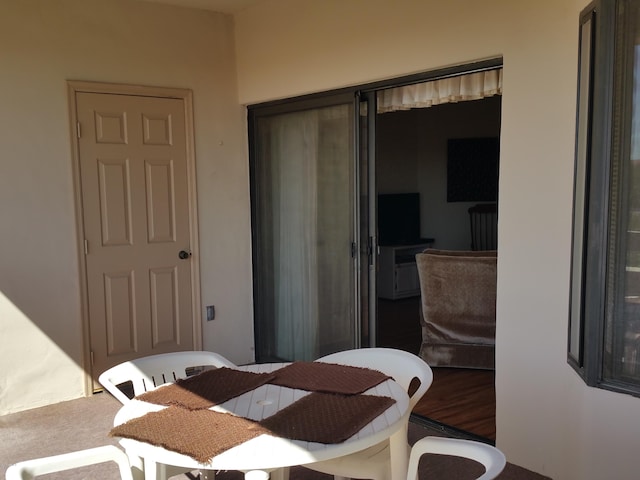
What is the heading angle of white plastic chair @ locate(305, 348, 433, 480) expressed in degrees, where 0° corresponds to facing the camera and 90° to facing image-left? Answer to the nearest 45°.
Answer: approximately 45°

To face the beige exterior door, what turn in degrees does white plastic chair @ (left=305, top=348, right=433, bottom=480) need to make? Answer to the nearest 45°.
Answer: approximately 90° to its right

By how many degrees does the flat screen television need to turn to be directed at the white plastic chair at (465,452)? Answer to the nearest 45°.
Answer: approximately 45° to its right

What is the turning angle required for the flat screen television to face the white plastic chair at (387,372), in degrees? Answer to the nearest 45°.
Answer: approximately 45° to its right

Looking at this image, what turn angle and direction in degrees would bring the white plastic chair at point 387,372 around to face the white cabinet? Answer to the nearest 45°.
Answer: approximately 135° to its right

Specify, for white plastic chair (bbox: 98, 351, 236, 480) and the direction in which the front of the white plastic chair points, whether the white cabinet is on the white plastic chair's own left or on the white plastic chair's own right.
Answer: on the white plastic chair's own left
